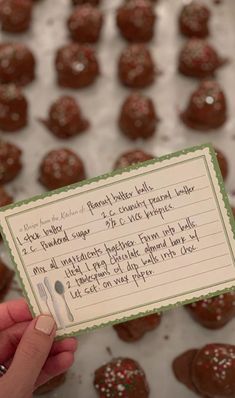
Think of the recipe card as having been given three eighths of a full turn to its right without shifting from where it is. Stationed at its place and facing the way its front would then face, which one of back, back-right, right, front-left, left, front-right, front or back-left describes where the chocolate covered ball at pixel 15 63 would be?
front-right

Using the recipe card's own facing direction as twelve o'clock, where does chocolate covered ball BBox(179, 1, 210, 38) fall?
The chocolate covered ball is roughly at 7 o'clock from the recipe card.

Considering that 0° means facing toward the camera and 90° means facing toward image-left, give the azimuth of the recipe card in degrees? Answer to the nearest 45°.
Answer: approximately 0°

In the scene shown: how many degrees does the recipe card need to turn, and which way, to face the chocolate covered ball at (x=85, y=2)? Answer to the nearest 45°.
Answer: approximately 180°

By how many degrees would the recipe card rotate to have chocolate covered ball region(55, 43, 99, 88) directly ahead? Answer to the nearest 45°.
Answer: approximately 180°

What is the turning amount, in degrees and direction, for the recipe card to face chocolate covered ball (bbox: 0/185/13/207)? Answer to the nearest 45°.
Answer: approximately 180°

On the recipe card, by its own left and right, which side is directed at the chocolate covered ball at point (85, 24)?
back

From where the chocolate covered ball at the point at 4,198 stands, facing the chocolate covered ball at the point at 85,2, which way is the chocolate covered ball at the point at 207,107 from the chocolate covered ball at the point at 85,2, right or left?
right

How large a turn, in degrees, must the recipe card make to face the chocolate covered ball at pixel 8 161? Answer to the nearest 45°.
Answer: approximately 180°

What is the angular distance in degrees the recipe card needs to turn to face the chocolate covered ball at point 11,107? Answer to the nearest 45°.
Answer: approximately 180°
